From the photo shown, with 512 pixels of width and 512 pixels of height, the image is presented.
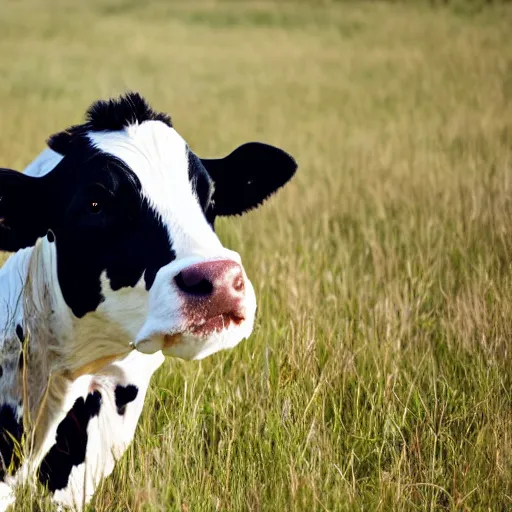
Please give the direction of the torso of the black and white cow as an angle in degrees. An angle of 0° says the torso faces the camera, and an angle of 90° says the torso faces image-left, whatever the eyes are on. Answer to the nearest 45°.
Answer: approximately 315°
